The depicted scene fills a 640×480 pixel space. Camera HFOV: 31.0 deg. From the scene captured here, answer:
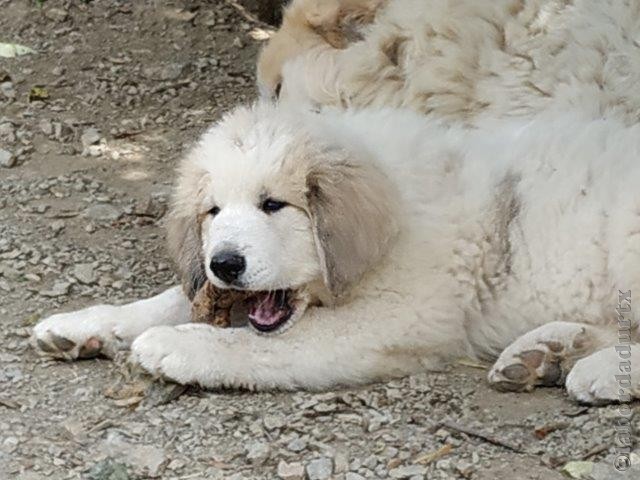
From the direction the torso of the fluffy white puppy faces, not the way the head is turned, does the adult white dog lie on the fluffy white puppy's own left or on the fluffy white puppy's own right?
on the fluffy white puppy's own right

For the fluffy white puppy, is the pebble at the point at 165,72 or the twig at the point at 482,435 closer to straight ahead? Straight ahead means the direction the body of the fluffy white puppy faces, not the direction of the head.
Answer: the pebble

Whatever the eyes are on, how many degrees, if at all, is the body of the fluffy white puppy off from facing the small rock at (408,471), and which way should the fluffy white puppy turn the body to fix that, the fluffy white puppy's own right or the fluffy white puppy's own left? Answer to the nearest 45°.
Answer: approximately 90° to the fluffy white puppy's own left

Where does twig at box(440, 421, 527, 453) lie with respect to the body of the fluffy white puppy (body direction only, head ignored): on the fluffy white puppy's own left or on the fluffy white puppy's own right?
on the fluffy white puppy's own left

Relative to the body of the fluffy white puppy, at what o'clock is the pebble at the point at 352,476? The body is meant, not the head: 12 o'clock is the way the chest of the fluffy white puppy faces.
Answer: The pebble is roughly at 9 o'clock from the fluffy white puppy.

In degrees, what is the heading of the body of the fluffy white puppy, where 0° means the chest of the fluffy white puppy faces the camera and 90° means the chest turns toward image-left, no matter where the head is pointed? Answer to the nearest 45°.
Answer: approximately 90°

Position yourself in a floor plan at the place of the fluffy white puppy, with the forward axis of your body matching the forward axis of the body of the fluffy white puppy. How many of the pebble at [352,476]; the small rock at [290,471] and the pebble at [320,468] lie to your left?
3

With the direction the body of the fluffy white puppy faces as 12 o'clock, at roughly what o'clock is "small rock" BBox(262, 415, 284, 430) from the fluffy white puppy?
The small rock is roughly at 10 o'clock from the fluffy white puppy.

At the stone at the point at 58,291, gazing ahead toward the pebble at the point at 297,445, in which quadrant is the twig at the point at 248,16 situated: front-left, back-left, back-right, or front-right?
back-left

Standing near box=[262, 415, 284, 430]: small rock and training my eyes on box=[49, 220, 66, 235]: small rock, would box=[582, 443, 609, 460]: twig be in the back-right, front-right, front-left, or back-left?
back-right

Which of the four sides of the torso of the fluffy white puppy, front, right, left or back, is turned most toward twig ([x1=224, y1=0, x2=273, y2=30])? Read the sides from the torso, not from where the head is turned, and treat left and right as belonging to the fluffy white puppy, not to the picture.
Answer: right

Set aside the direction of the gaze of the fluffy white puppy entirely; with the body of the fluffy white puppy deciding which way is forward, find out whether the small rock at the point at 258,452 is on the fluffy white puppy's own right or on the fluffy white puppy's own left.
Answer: on the fluffy white puppy's own left

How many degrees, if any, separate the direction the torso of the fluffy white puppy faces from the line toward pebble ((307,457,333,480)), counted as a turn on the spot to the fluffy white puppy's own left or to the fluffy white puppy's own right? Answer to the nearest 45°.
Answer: approximately 90° to the fluffy white puppy's own left
